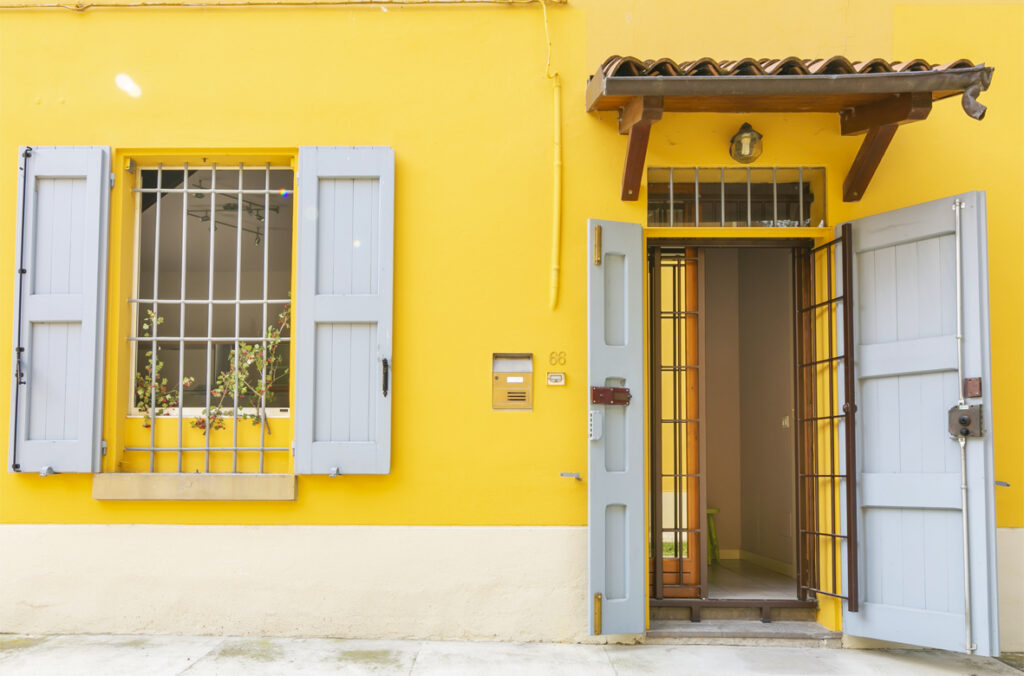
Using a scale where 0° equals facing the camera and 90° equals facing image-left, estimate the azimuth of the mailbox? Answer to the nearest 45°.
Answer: approximately 0°

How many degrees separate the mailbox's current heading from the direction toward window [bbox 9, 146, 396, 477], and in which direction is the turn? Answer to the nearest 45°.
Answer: approximately 90° to its right

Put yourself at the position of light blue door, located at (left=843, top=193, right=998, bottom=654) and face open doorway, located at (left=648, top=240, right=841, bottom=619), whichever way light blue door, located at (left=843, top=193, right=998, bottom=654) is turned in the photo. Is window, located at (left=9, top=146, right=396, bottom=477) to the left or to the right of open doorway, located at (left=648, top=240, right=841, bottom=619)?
left

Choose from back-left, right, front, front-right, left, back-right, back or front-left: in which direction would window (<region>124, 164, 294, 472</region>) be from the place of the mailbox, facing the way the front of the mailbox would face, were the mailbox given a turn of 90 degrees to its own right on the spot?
front

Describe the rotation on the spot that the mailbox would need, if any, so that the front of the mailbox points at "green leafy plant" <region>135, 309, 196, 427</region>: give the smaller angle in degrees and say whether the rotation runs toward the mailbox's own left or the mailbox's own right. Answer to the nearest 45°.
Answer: approximately 90° to the mailbox's own right

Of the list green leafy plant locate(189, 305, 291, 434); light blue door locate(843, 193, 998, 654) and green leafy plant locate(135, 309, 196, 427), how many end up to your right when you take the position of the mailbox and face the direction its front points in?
2

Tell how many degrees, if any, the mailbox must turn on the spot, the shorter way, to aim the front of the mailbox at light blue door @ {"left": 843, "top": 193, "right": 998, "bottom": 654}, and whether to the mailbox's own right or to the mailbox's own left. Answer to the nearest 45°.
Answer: approximately 90° to the mailbox's own left

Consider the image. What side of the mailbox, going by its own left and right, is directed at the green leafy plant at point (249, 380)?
right

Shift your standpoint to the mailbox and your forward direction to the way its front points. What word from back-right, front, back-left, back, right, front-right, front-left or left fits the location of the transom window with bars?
left
